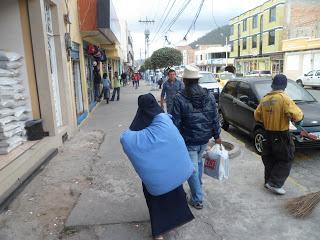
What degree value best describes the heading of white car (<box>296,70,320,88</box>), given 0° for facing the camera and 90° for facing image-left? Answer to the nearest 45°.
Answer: approximately 90°

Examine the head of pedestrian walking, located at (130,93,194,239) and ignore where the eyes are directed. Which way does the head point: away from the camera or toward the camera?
away from the camera

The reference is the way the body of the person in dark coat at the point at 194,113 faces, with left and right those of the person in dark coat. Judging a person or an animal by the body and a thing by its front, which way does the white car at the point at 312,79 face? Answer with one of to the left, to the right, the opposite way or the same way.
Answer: to the left

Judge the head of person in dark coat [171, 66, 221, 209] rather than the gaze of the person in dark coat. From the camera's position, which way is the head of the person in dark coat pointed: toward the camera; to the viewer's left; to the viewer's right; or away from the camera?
away from the camera

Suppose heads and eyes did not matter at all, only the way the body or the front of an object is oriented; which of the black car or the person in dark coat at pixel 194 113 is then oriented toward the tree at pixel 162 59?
the person in dark coat

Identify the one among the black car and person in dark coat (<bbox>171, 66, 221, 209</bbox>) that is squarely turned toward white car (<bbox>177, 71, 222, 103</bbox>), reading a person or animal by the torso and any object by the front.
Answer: the person in dark coat

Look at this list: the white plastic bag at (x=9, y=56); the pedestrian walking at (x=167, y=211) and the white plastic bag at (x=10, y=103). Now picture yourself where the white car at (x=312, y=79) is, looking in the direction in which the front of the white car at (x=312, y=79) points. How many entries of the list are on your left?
3

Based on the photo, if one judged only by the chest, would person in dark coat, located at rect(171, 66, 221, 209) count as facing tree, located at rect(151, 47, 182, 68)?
yes

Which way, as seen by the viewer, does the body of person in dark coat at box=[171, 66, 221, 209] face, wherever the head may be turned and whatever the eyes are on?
away from the camera
